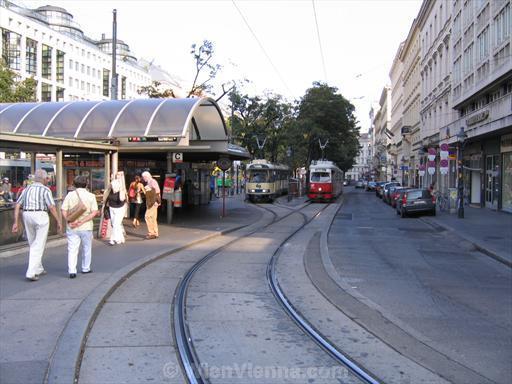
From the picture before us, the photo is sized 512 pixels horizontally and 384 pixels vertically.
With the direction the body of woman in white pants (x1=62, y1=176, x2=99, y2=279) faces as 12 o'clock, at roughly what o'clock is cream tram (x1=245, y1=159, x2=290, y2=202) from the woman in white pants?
The cream tram is roughly at 1 o'clock from the woman in white pants.

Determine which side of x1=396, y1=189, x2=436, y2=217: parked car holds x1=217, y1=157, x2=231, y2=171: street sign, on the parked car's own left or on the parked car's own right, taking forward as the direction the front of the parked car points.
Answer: on the parked car's own left

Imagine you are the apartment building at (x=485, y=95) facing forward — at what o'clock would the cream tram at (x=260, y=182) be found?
The cream tram is roughly at 2 o'clock from the apartment building.

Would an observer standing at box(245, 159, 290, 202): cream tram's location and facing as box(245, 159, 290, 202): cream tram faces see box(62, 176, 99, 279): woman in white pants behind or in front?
in front

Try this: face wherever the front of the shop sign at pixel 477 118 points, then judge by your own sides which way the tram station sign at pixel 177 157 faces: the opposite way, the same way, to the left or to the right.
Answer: to the left

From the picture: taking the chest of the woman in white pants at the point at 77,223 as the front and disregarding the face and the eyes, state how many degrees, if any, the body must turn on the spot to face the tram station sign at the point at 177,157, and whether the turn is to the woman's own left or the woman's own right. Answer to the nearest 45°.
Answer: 0° — they already face it

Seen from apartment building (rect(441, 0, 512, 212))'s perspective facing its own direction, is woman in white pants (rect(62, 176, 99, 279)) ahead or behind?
ahead

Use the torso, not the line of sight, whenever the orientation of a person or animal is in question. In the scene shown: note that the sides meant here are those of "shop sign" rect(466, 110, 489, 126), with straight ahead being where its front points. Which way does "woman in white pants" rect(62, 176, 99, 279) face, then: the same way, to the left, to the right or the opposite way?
to the right

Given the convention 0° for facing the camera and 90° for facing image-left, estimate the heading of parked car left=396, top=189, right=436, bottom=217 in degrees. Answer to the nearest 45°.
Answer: approximately 180°

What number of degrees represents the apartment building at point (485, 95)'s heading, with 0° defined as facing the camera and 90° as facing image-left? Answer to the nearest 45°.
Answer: approximately 45°
